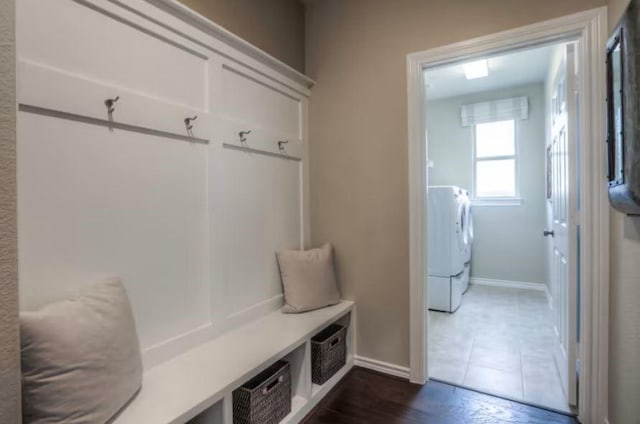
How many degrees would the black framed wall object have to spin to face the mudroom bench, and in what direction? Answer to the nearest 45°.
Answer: approximately 45° to its left

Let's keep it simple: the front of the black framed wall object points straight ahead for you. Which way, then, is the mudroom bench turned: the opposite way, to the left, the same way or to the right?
the opposite way

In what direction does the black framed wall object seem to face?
to the viewer's left

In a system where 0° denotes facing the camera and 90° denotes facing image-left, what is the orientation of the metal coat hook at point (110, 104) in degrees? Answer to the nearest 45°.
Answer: approximately 315°

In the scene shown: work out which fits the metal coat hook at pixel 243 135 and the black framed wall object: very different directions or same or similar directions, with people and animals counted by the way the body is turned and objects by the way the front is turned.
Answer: very different directions

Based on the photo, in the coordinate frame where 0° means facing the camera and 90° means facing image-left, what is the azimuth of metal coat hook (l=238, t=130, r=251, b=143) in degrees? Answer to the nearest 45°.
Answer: approximately 315°

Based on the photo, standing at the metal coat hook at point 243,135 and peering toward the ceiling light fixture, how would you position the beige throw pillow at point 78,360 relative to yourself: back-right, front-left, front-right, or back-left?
back-right
